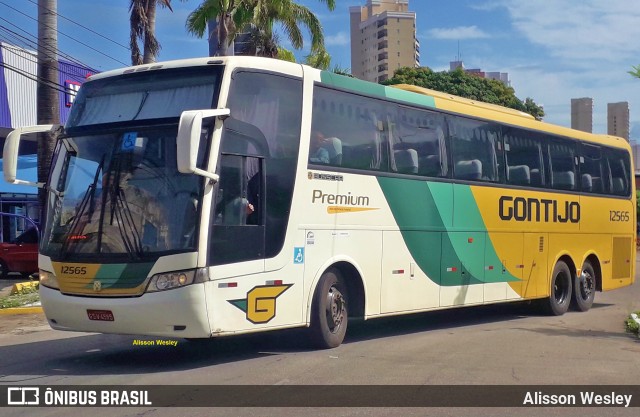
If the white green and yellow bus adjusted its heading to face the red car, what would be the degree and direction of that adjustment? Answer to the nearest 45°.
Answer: approximately 90° to its right

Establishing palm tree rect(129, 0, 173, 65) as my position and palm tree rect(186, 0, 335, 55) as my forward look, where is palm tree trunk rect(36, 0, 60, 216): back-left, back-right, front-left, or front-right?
back-right

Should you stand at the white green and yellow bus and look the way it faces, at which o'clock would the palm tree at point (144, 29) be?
The palm tree is roughly at 4 o'clock from the white green and yellow bus.

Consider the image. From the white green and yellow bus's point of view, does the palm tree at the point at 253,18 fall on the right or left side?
on its right

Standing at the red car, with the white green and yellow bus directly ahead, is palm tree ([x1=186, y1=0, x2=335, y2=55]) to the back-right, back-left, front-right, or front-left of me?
front-left

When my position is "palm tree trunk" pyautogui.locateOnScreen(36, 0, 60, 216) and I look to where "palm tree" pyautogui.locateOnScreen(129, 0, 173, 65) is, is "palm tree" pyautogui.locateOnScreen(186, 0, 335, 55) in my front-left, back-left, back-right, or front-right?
front-right

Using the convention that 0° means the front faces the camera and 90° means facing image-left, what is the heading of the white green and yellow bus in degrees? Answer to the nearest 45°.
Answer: approximately 45°
